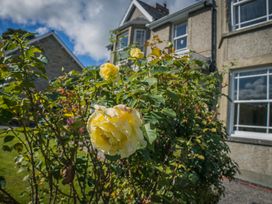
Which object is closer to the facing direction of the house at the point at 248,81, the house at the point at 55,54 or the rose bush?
the rose bush

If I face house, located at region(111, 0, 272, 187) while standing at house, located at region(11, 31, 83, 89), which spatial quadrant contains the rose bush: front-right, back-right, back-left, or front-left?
front-right

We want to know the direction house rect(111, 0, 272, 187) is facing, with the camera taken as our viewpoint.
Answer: facing the viewer and to the left of the viewer

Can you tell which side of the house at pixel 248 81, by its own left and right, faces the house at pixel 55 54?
right

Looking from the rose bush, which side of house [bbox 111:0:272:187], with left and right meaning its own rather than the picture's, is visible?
front

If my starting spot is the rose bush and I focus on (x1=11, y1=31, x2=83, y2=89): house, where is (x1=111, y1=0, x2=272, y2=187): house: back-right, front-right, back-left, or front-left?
front-right
